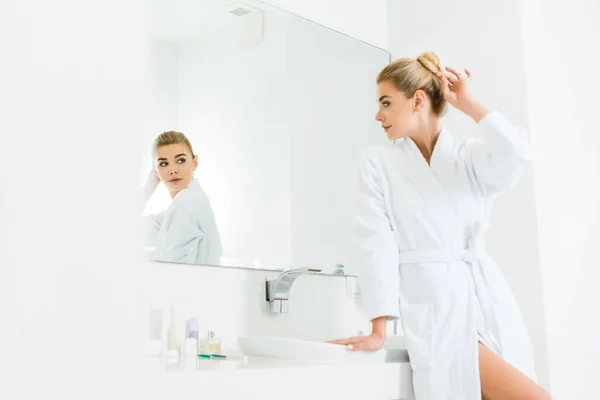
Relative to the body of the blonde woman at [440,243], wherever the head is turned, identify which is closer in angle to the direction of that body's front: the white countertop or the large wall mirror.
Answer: the white countertop

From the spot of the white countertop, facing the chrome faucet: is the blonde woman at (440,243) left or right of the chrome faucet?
right

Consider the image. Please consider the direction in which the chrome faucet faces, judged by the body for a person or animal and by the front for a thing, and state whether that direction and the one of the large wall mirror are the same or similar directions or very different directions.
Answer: same or similar directions

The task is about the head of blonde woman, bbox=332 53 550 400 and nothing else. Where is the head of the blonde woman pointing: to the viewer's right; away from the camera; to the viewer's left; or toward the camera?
to the viewer's left

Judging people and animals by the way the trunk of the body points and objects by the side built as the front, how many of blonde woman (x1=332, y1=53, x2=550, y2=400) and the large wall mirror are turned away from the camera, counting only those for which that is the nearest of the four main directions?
0
